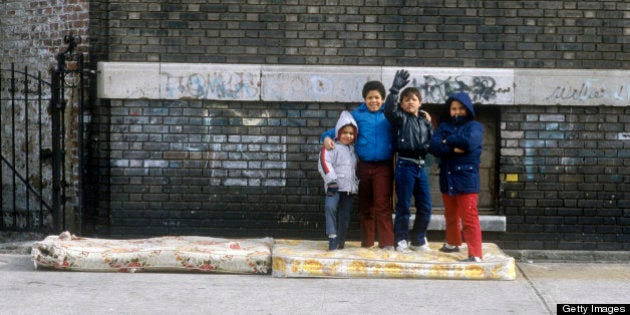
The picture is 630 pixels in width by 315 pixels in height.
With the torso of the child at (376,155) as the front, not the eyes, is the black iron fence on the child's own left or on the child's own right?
on the child's own right

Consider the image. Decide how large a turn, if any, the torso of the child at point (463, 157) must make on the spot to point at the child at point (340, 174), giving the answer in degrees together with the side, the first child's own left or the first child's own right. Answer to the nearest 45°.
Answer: approximately 45° to the first child's own right

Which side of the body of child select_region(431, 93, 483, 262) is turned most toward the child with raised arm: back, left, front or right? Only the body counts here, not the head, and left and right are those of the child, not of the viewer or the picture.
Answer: right

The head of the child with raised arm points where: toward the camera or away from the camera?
toward the camera

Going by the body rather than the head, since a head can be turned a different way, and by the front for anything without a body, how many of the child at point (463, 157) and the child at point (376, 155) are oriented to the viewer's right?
0

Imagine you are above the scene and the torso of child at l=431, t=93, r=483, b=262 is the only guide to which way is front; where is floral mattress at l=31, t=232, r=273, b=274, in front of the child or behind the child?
in front

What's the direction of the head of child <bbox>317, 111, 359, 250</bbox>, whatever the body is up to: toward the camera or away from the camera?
toward the camera

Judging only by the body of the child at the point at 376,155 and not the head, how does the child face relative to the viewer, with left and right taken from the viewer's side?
facing the viewer

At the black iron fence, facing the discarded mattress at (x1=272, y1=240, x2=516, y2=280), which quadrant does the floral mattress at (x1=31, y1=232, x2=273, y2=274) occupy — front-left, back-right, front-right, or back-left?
front-right
